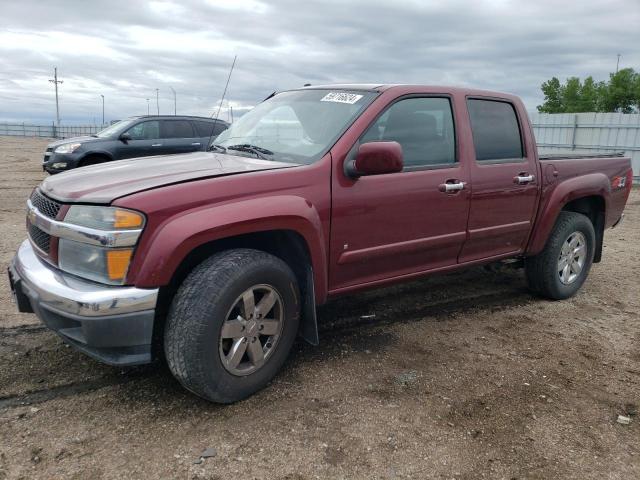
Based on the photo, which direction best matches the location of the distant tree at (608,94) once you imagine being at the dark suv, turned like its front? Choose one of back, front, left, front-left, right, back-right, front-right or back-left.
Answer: back

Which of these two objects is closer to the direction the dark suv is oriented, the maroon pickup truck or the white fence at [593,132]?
the maroon pickup truck

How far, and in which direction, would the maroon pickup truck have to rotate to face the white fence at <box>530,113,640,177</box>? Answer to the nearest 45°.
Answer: approximately 180°

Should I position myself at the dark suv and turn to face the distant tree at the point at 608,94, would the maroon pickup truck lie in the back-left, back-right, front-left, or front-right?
back-right

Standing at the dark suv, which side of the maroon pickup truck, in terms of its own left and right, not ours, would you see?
right

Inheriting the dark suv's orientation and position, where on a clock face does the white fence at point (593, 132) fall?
The white fence is roughly at 7 o'clock from the dark suv.

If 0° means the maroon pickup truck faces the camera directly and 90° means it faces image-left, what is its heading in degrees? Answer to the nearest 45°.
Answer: approximately 45°

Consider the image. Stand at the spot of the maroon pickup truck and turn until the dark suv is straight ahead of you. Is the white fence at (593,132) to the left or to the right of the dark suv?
right

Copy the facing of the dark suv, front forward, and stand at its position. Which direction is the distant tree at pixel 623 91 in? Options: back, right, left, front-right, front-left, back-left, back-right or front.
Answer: back
